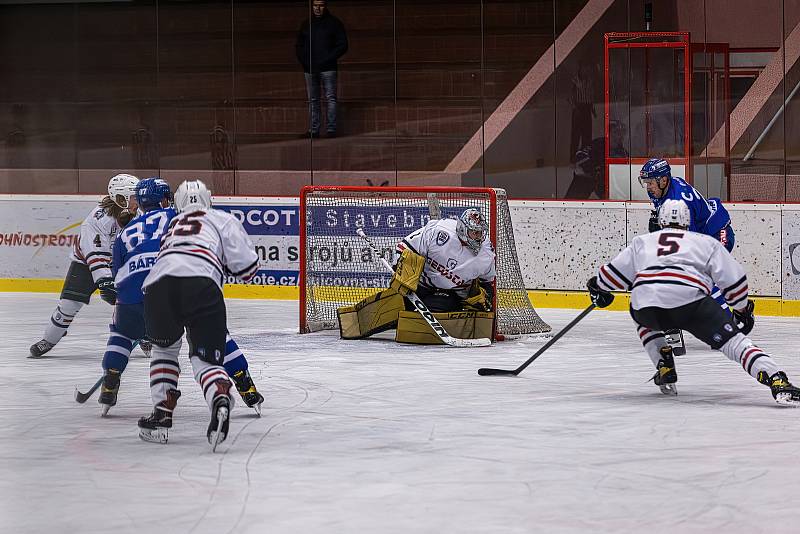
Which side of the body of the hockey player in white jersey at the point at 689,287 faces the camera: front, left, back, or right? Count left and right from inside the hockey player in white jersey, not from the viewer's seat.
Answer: back

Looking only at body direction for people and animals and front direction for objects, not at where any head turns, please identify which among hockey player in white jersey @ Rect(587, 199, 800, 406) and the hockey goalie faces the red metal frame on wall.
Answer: the hockey player in white jersey

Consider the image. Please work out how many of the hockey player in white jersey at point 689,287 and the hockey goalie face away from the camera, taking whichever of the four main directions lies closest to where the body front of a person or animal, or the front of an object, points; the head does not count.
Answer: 1

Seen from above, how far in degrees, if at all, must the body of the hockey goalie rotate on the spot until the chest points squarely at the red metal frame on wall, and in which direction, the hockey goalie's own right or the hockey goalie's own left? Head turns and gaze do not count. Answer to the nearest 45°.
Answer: approximately 90° to the hockey goalie's own left

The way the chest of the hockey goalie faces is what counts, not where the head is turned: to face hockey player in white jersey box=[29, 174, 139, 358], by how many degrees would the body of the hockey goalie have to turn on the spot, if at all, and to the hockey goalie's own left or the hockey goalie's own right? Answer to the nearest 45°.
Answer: approximately 90° to the hockey goalie's own right

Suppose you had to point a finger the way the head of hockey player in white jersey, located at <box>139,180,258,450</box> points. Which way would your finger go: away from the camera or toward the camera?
away from the camera

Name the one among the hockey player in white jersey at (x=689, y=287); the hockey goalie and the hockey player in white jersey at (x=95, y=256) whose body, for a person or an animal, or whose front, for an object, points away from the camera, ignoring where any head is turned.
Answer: the hockey player in white jersey at (x=689, y=287)

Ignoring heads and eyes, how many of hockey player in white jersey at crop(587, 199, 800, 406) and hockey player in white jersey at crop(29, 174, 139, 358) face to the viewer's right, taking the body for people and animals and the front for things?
1

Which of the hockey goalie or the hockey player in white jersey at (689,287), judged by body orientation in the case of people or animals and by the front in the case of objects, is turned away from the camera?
the hockey player in white jersey

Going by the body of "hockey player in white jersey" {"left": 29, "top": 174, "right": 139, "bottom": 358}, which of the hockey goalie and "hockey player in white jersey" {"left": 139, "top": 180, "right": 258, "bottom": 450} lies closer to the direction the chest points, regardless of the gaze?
the hockey goalie

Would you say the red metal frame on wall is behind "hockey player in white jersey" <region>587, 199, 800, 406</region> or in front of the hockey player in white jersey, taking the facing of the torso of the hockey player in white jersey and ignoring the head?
in front

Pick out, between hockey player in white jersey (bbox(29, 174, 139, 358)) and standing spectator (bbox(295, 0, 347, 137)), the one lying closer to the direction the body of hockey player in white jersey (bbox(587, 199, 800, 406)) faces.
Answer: the standing spectator

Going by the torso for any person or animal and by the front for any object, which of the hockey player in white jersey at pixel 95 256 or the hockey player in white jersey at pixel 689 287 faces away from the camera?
the hockey player in white jersey at pixel 689 287

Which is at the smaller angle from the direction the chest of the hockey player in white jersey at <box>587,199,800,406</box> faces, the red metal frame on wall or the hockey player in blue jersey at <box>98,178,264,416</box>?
the red metal frame on wall

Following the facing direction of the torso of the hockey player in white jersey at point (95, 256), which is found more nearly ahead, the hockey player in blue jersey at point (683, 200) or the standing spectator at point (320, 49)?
the hockey player in blue jersey

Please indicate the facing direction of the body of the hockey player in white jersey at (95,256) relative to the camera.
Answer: to the viewer's right

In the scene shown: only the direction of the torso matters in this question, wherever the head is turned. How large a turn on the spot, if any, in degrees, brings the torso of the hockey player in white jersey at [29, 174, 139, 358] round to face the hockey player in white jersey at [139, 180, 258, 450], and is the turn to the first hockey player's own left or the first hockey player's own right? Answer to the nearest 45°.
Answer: approximately 90° to the first hockey player's own right

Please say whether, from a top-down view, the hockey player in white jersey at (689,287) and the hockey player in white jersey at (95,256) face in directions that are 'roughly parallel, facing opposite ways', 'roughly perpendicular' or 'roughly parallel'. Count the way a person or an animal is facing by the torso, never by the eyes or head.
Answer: roughly perpendicular

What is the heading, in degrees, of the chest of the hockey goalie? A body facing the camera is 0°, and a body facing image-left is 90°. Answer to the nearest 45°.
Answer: approximately 315°
